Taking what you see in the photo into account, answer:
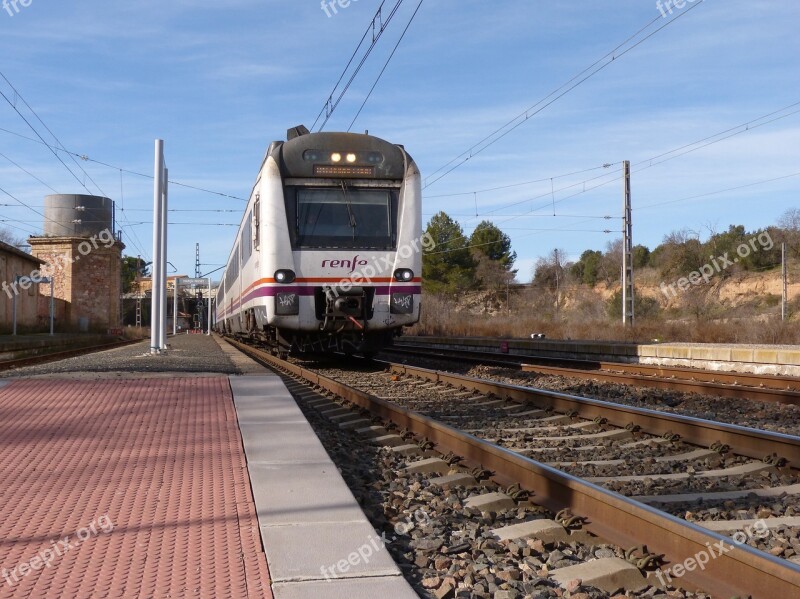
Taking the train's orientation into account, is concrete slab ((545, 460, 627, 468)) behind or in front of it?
in front

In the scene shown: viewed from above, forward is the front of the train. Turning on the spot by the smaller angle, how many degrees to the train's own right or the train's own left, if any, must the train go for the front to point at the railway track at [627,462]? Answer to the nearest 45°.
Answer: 0° — it already faces it

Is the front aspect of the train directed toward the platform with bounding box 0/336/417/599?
yes

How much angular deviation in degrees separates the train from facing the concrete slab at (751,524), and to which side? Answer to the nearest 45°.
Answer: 0° — it already faces it

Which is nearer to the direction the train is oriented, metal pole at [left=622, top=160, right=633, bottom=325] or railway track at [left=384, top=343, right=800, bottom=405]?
the railway track

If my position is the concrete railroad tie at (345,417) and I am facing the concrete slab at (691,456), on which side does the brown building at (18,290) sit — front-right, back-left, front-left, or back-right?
back-left

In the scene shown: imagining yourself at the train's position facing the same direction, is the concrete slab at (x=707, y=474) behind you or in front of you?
in front

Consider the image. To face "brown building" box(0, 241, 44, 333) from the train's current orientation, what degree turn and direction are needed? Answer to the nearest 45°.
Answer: approximately 135° to its right

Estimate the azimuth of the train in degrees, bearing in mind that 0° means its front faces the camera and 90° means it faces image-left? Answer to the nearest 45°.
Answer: approximately 0°

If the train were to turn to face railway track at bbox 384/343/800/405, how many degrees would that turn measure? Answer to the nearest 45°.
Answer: approximately 90° to its left
